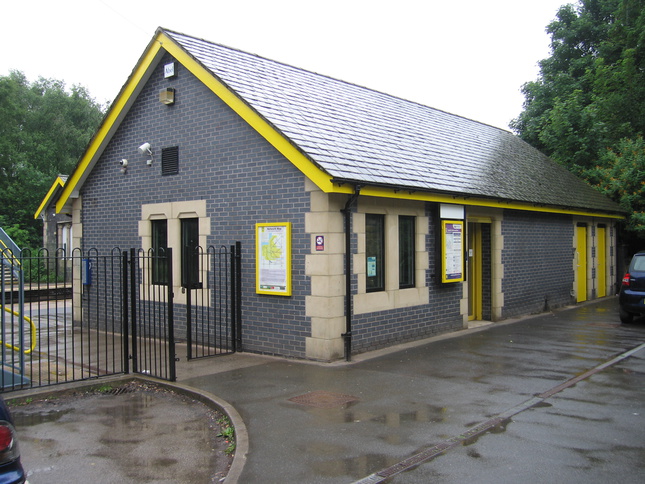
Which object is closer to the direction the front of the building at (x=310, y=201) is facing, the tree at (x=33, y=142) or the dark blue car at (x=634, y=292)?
the dark blue car

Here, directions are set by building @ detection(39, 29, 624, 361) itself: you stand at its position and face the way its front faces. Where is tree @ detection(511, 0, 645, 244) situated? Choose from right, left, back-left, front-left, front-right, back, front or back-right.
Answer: left

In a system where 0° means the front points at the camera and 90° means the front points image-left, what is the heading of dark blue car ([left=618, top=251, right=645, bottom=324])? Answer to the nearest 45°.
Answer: approximately 180°

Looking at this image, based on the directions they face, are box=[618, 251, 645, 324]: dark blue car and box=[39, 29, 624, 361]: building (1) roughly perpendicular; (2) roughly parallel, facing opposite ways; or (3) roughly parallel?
roughly perpendicular

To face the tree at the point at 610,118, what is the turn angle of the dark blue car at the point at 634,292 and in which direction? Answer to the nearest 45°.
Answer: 0° — it already faces it

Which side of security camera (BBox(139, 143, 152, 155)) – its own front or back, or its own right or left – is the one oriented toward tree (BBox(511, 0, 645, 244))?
back

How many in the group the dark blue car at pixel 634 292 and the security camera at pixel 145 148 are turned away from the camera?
1

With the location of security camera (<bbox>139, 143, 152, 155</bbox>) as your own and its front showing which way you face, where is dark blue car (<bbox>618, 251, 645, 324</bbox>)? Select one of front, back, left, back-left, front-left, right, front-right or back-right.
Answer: back-left

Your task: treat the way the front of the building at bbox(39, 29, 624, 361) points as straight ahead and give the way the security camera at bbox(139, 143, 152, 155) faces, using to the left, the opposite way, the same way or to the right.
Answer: to the right

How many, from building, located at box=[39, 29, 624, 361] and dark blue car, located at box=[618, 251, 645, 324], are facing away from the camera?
1

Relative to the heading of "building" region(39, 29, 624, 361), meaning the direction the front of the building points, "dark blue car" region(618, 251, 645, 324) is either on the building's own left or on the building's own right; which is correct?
on the building's own left

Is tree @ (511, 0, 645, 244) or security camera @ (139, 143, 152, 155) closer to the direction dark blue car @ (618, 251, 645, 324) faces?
the tree

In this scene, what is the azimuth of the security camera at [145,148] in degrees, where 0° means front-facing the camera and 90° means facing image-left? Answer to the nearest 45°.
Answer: approximately 45°

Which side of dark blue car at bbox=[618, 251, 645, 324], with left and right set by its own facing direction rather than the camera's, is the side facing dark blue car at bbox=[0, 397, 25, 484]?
back
